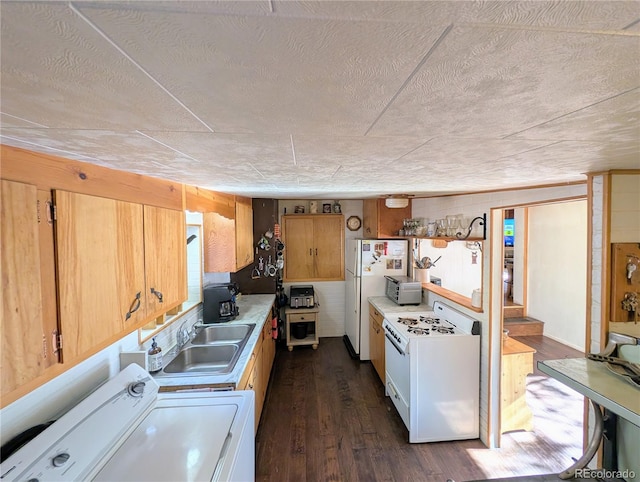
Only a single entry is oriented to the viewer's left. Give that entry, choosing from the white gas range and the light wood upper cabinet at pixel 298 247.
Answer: the white gas range

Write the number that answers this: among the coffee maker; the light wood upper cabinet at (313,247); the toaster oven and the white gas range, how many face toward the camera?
1

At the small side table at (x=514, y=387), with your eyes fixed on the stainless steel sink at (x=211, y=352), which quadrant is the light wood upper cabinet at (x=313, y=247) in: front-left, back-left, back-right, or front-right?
front-right

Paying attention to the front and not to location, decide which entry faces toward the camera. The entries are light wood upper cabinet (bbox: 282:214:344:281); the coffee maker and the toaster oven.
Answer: the light wood upper cabinet

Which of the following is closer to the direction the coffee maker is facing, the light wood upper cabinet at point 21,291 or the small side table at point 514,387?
the small side table

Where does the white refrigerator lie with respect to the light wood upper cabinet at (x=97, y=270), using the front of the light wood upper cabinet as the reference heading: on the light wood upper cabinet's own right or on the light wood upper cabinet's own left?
on the light wood upper cabinet's own left

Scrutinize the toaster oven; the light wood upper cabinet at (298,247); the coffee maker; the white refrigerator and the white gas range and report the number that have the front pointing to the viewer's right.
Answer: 1

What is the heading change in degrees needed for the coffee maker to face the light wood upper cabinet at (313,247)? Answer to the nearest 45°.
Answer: approximately 45° to its left

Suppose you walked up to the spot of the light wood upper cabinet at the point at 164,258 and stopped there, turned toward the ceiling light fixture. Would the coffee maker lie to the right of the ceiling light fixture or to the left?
left

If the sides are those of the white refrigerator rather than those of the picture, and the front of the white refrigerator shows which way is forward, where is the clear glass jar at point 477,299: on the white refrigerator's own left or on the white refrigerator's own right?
on the white refrigerator's own left

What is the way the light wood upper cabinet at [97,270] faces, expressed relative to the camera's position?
facing the viewer and to the right of the viewer

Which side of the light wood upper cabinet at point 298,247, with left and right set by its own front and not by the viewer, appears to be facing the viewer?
front

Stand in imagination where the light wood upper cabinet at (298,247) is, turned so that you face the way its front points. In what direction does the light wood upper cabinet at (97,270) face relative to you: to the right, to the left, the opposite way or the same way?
to the left

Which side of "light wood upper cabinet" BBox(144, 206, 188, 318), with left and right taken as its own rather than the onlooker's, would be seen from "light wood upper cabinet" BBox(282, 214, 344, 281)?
left

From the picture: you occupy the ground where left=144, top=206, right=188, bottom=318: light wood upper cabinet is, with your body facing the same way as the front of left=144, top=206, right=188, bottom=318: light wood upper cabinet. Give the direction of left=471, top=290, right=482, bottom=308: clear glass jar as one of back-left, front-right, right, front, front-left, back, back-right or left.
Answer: front-left

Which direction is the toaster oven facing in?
to the viewer's left
